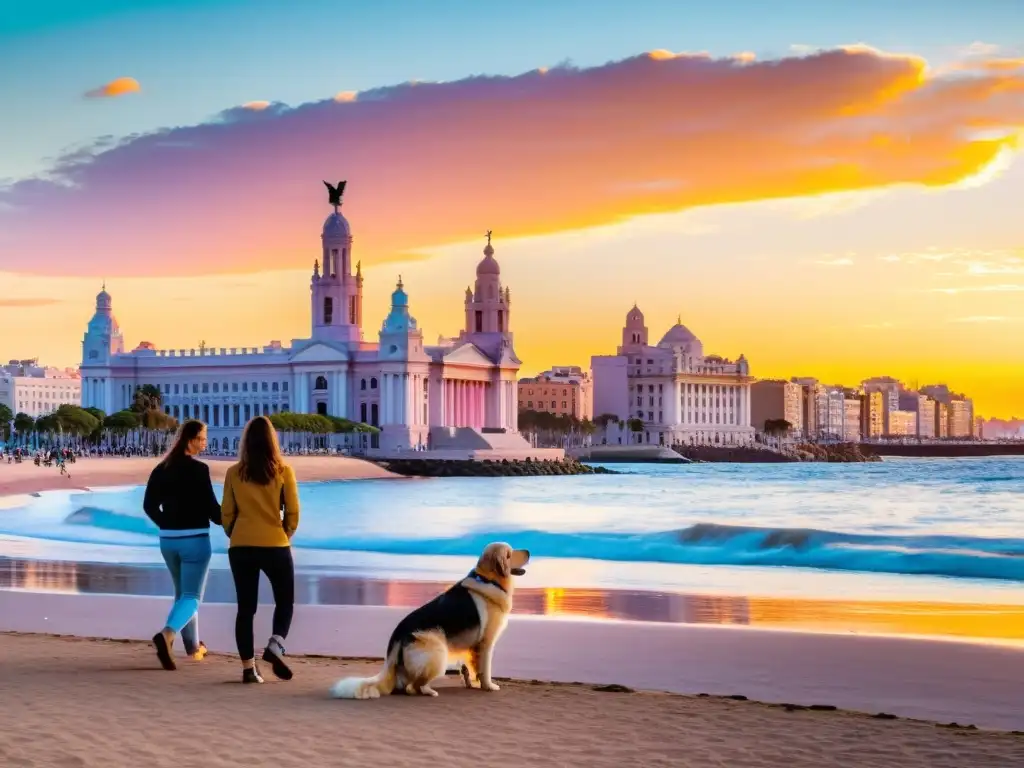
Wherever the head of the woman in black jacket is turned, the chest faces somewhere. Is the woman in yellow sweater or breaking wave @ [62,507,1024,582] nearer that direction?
the breaking wave

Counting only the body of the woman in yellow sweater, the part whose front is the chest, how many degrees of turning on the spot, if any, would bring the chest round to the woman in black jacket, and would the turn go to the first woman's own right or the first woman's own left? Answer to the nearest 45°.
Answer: approximately 45° to the first woman's own left

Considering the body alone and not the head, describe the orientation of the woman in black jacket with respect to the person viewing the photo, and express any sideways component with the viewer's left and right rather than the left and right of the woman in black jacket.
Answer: facing away from the viewer and to the right of the viewer

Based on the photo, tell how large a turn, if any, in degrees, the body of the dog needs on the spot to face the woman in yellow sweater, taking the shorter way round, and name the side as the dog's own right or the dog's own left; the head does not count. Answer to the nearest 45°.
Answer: approximately 135° to the dog's own left

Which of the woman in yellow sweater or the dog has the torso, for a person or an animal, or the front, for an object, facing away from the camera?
the woman in yellow sweater

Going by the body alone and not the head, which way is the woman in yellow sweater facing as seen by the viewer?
away from the camera

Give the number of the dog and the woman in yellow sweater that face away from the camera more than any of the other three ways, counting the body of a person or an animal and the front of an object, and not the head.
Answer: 1

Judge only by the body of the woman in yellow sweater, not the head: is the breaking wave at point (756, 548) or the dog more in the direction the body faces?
the breaking wave

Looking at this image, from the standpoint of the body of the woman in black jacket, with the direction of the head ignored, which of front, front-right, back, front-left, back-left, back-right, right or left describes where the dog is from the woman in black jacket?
right

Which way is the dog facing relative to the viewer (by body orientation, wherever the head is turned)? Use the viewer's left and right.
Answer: facing to the right of the viewer

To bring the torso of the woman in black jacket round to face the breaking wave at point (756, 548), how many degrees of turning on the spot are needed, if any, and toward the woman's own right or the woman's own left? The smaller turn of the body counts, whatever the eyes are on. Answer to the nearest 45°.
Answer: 0° — they already face it

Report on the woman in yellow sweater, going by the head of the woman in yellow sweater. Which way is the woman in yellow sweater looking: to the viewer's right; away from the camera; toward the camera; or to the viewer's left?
away from the camera
